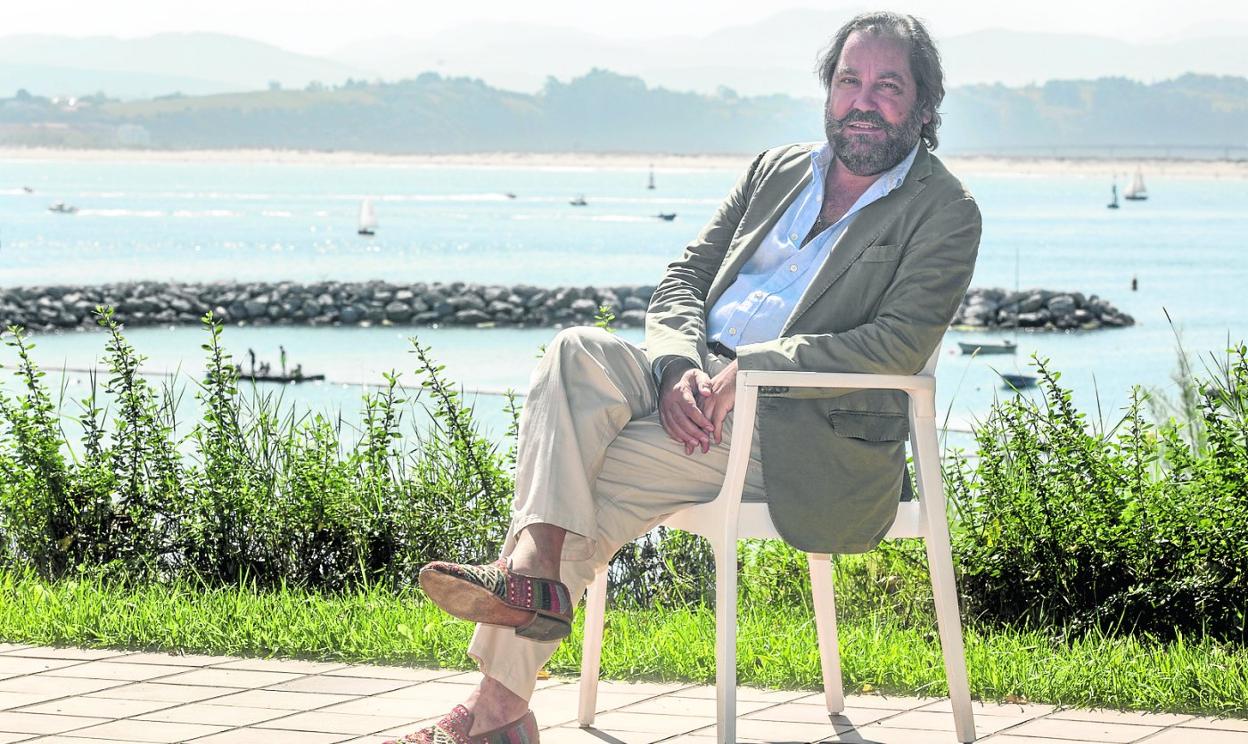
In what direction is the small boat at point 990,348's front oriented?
to the viewer's left

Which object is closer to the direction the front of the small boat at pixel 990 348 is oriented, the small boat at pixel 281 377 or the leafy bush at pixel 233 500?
the small boat

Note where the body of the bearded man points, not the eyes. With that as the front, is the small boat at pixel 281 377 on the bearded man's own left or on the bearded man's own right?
on the bearded man's own right

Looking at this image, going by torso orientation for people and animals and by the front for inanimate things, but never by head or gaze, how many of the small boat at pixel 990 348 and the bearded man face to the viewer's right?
0

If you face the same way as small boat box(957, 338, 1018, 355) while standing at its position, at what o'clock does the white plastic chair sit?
The white plastic chair is roughly at 9 o'clock from the small boat.

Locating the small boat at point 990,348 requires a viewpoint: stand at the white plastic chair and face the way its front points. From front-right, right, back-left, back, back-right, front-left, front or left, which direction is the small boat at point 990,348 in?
back-right

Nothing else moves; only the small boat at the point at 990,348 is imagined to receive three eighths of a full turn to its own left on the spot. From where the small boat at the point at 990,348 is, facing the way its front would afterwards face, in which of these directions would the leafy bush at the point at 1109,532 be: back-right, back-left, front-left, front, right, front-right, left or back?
front-right

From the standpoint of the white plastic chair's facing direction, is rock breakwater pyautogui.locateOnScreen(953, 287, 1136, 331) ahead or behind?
behind

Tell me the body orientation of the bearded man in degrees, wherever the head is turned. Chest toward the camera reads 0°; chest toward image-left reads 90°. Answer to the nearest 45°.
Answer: approximately 45°

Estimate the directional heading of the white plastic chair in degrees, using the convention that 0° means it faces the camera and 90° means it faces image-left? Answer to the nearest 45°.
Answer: approximately 45°

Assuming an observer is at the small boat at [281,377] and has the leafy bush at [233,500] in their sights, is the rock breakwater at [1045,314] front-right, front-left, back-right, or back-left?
back-left

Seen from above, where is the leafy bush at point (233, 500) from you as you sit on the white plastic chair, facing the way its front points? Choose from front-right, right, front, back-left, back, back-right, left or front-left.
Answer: right
